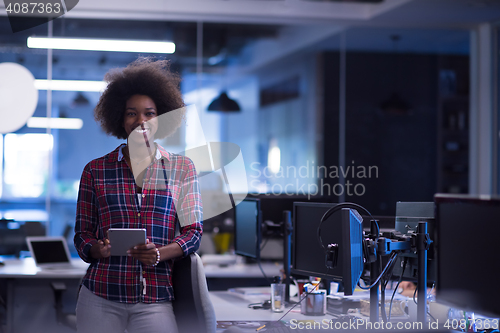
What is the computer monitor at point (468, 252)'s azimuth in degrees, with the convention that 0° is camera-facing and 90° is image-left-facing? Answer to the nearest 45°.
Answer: approximately 45°

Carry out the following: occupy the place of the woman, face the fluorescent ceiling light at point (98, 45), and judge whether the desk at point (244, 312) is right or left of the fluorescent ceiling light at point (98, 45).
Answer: right

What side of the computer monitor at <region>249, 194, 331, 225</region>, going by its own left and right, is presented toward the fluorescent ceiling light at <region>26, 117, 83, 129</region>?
right

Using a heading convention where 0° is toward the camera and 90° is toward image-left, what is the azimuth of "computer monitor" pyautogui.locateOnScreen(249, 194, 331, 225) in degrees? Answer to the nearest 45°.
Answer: approximately 45°

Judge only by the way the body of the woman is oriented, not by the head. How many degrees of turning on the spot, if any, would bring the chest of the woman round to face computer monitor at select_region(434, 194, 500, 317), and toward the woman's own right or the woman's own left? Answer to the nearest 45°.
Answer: approximately 45° to the woman's own left

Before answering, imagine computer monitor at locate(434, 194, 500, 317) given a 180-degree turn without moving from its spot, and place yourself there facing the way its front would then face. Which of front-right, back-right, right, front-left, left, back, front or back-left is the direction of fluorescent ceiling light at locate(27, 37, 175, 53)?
left

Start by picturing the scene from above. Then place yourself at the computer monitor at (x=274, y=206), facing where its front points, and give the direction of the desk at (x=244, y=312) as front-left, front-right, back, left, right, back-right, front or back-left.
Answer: front-left

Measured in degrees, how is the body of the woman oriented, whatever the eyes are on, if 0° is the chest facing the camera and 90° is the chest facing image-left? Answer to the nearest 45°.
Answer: approximately 0°
